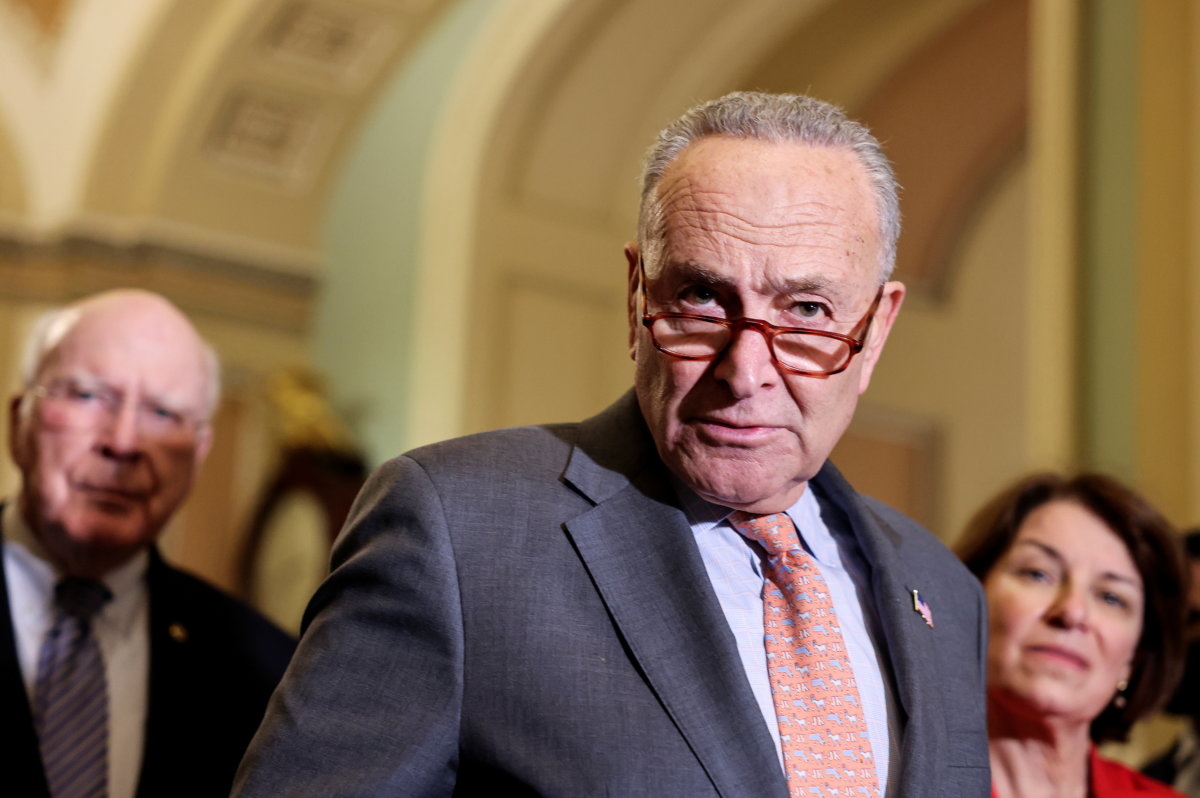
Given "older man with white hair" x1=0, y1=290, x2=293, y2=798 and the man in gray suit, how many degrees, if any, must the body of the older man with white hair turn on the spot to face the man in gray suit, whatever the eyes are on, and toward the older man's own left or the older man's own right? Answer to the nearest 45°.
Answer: approximately 45° to the older man's own left

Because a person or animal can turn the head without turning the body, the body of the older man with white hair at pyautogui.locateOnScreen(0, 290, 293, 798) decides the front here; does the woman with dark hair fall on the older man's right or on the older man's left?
on the older man's left

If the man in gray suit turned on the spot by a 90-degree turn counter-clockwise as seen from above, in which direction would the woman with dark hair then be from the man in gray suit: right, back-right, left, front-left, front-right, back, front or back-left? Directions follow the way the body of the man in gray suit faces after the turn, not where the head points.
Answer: front
